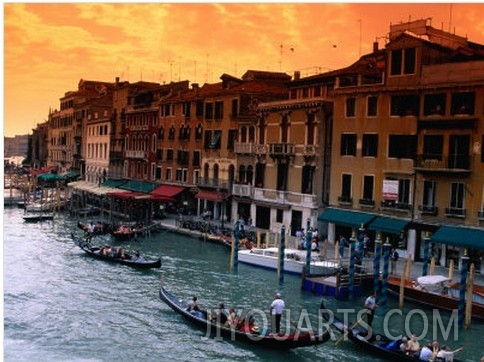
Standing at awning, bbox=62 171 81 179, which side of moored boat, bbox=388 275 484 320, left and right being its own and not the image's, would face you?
front

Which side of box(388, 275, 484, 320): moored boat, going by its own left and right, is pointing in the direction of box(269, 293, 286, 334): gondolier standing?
left

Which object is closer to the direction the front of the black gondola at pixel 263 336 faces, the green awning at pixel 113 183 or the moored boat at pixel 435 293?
the green awning

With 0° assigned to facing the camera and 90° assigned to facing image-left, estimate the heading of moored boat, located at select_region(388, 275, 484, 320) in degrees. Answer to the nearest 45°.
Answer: approximately 135°

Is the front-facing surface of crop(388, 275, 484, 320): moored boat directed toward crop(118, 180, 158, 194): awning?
yes

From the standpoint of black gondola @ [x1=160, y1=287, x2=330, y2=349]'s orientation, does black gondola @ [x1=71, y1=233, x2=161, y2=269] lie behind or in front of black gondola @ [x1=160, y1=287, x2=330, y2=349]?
in front

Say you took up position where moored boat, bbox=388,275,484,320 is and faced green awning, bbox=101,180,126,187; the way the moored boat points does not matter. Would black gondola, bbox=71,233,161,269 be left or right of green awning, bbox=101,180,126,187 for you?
left

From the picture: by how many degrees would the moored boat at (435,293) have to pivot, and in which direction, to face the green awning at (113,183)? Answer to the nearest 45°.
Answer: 0° — it already faces it

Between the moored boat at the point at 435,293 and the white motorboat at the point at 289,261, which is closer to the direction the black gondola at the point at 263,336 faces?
the white motorboat

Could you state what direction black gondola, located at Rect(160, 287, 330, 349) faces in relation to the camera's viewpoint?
facing away from the viewer and to the left of the viewer

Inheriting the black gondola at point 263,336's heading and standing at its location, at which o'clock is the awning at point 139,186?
The awning is roughly at 1 o'clock from the black gondola.

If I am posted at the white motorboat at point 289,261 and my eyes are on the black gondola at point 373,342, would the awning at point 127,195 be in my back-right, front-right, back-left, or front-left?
back-right
